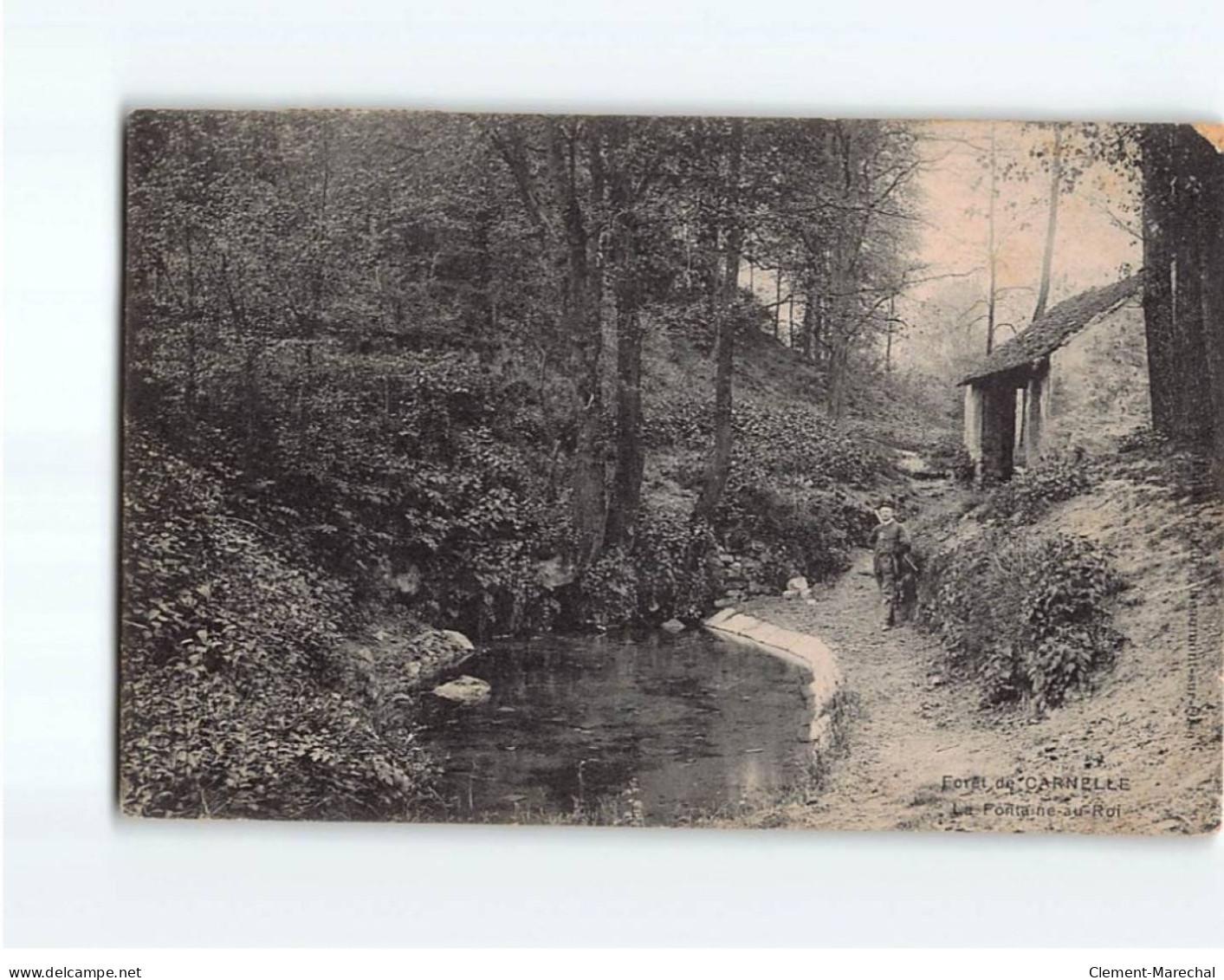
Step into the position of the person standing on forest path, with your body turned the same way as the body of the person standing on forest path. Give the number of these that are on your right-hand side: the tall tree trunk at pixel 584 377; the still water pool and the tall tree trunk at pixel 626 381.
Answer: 3

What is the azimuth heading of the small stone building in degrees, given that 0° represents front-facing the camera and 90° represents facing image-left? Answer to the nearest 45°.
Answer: approximately 45°

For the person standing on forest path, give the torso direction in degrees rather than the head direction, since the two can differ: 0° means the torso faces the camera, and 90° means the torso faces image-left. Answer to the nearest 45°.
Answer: approximately 0°

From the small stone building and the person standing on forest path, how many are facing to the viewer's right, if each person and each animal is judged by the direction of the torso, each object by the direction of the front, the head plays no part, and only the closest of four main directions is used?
0

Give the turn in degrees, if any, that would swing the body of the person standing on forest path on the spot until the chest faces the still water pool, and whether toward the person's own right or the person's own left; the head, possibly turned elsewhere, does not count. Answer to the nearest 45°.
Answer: approximately 90° to the person's own right

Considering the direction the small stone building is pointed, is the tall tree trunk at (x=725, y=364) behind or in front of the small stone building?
in front
